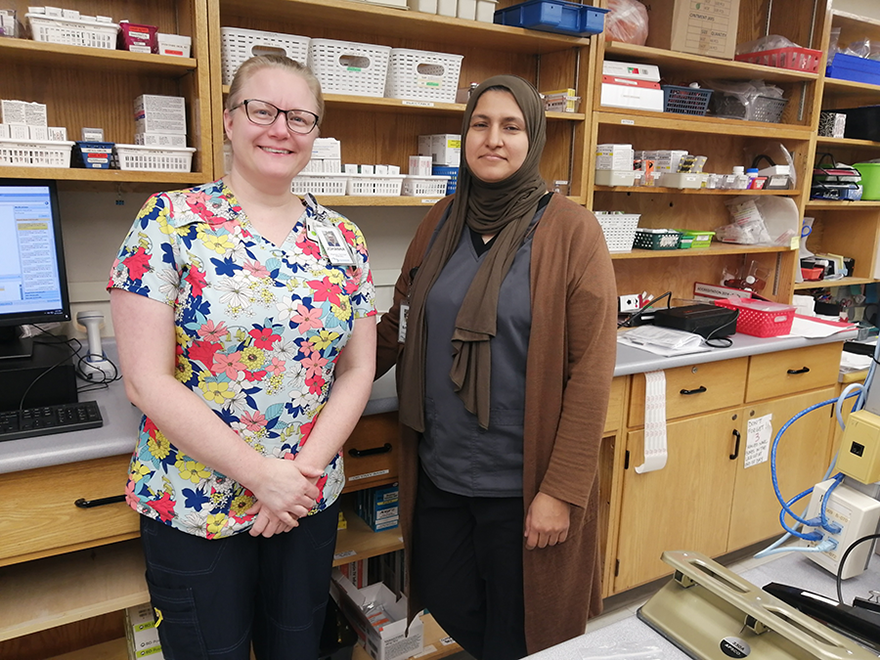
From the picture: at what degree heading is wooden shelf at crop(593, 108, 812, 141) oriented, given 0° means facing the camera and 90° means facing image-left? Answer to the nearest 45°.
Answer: approximately 0°

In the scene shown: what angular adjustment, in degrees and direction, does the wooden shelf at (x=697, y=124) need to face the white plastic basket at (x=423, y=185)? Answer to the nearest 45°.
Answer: approximately 45° to its right
